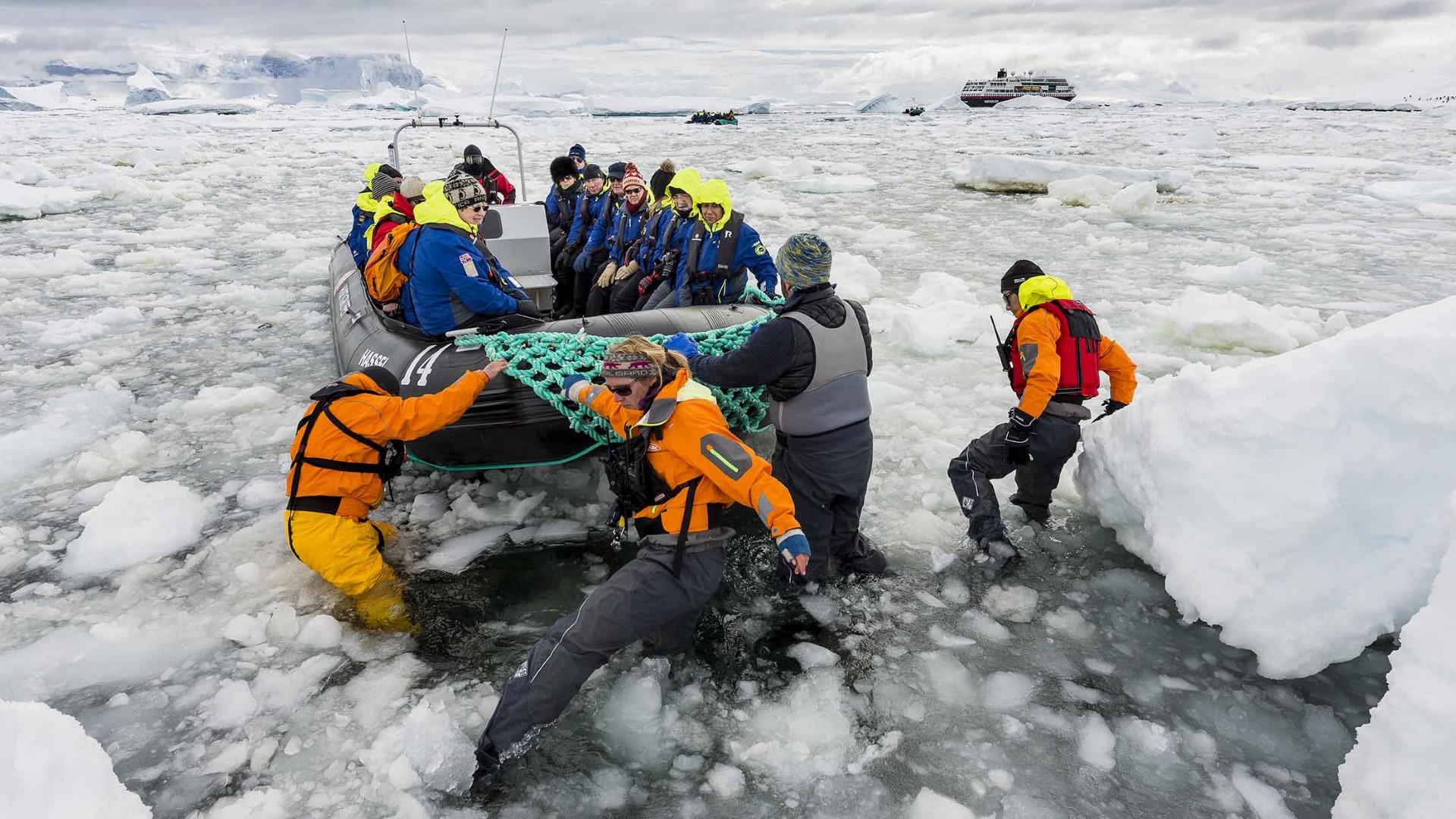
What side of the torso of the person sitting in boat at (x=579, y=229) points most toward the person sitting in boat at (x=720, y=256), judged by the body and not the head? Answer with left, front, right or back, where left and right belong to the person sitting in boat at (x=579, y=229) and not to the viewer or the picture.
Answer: left

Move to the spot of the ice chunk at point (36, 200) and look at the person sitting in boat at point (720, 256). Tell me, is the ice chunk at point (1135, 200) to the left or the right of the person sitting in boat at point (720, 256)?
left

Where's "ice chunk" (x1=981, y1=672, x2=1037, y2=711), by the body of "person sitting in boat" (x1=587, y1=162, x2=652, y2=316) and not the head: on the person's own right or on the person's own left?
on the person's own left

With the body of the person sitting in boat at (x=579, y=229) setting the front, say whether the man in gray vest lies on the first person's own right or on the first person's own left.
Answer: on the first person's own left

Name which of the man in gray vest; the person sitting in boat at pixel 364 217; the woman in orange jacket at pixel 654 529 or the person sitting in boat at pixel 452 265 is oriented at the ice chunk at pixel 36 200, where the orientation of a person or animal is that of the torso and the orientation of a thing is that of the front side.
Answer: the man in gray vest

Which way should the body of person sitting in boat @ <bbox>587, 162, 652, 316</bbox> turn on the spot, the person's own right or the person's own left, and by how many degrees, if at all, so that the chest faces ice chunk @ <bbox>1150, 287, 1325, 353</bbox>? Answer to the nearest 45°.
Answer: approximately 135° to the person's own left

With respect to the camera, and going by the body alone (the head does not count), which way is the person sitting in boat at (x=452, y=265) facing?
to the viewer's right

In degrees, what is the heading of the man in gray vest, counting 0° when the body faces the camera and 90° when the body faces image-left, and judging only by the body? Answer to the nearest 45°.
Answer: approximately 135°

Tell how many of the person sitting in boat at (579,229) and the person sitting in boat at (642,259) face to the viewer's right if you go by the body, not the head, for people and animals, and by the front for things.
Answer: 0

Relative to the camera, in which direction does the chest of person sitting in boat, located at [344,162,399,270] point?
to the viewer's right

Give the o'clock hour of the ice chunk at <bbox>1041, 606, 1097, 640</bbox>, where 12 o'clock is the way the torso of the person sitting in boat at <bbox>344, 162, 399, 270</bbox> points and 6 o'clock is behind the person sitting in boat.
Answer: The ice chunk is roughly at 2 o'clock from the person sitting in boat.

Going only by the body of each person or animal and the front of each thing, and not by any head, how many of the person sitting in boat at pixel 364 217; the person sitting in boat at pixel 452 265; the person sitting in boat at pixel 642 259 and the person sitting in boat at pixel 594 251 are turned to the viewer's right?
2
